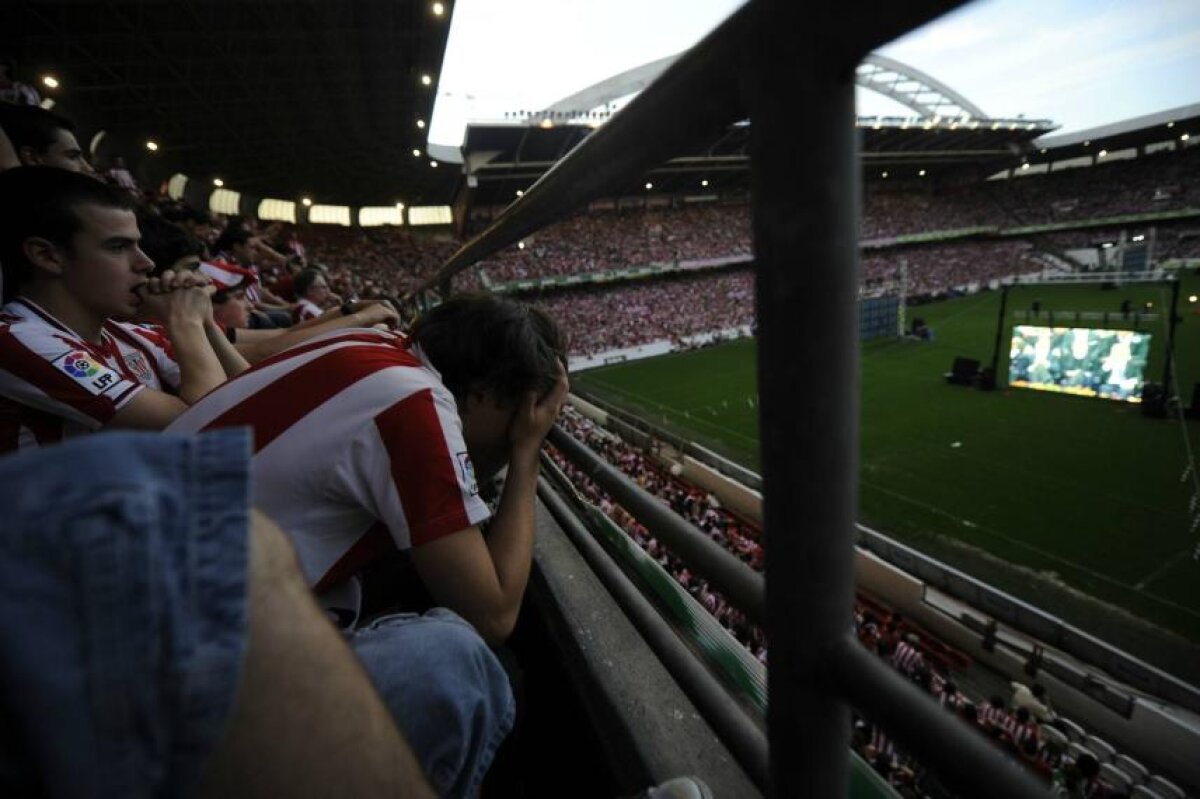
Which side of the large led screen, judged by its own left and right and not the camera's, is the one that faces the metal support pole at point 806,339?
front

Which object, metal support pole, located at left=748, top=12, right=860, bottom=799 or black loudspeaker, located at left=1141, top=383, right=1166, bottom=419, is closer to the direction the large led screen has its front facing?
the metal support pole

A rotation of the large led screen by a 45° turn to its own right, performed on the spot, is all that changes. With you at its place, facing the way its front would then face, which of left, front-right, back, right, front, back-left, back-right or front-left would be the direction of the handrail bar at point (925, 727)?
front-left

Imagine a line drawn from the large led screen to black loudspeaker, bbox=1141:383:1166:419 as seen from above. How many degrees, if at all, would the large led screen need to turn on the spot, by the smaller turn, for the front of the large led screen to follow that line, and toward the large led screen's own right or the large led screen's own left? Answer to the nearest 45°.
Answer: approximately 45° to the large led screen's own left

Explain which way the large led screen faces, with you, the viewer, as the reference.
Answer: facing the viewer
